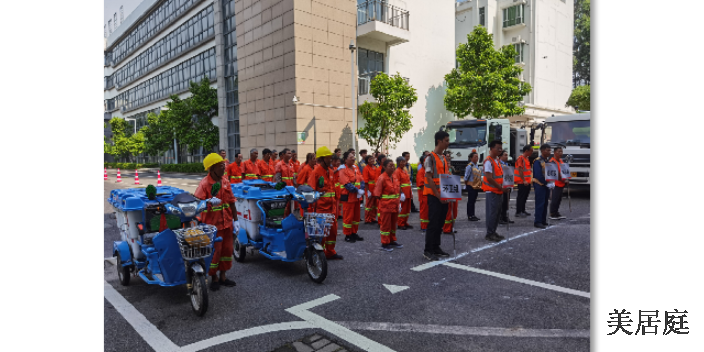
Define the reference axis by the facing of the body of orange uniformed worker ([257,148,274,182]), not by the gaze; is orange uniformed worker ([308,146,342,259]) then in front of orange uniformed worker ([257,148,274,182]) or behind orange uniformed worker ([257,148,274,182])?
in front

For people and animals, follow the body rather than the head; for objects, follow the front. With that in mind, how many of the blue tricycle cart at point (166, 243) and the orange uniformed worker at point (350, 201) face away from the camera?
0

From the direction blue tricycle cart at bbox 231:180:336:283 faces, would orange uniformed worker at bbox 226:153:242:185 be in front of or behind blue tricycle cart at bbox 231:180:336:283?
behind

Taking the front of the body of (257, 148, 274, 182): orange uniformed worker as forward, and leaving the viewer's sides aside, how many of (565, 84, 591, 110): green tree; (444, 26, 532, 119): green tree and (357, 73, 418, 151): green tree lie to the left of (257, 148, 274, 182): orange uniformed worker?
3

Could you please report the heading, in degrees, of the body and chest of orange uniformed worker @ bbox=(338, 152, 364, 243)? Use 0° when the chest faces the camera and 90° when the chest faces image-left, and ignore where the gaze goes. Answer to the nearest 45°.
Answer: approximately 315°

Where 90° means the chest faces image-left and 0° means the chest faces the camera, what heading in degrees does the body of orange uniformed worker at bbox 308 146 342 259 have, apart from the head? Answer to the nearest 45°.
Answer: approximately 315°

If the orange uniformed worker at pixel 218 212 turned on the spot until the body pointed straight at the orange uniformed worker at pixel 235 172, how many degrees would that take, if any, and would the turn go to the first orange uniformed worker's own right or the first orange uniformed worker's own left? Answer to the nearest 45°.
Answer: approximately 135° to the first orange uniformed worker's own left
